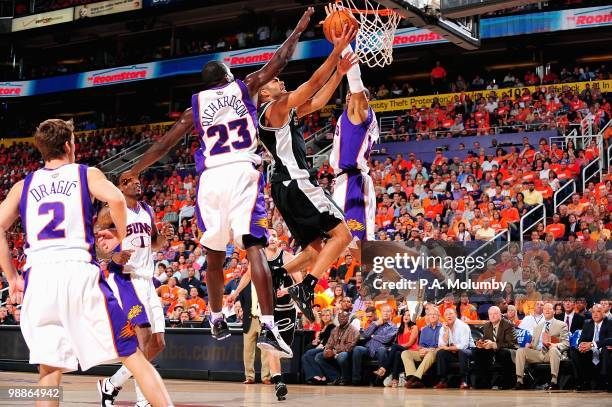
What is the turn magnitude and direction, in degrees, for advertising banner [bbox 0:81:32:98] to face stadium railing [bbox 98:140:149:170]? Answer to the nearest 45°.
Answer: approximately 45° to its left

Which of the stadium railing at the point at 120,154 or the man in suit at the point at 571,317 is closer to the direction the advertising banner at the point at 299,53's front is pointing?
the man in suit

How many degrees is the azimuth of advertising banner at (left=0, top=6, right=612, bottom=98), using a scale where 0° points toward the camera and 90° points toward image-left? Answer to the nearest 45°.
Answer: approximately 0°

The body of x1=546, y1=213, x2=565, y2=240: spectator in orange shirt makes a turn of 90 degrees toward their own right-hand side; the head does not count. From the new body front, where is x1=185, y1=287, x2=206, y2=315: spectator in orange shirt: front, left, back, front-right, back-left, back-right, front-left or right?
front-left

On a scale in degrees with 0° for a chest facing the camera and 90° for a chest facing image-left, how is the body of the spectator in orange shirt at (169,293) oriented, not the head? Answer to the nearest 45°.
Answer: approximately 0°

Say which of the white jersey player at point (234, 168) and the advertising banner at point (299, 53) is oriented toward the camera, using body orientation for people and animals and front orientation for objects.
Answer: the advertising banner

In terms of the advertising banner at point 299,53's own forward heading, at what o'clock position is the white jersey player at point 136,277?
The white jersey player is roughly at 12 o'clock from the advertising banner.

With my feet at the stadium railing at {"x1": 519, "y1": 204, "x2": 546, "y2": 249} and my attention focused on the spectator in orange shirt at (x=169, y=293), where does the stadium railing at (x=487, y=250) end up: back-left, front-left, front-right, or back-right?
front-left

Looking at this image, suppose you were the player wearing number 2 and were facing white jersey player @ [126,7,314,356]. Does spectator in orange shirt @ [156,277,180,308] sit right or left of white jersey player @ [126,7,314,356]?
left

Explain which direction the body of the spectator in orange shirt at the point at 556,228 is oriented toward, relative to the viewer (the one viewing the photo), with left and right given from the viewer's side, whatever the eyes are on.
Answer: facing the viewer and to the left of the viewer

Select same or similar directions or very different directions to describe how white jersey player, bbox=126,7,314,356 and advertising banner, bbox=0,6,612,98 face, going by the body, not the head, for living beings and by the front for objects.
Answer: very different directions

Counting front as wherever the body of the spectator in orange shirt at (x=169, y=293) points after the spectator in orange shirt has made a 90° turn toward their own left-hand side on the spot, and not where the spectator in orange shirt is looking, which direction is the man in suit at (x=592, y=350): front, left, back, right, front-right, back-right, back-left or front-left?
front-right

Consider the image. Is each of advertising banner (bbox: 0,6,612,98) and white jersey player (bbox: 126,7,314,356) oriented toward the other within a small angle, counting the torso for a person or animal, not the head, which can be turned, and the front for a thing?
yes

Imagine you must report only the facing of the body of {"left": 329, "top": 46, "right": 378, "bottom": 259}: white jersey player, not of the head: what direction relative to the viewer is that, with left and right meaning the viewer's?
facing to the left of the viewer
